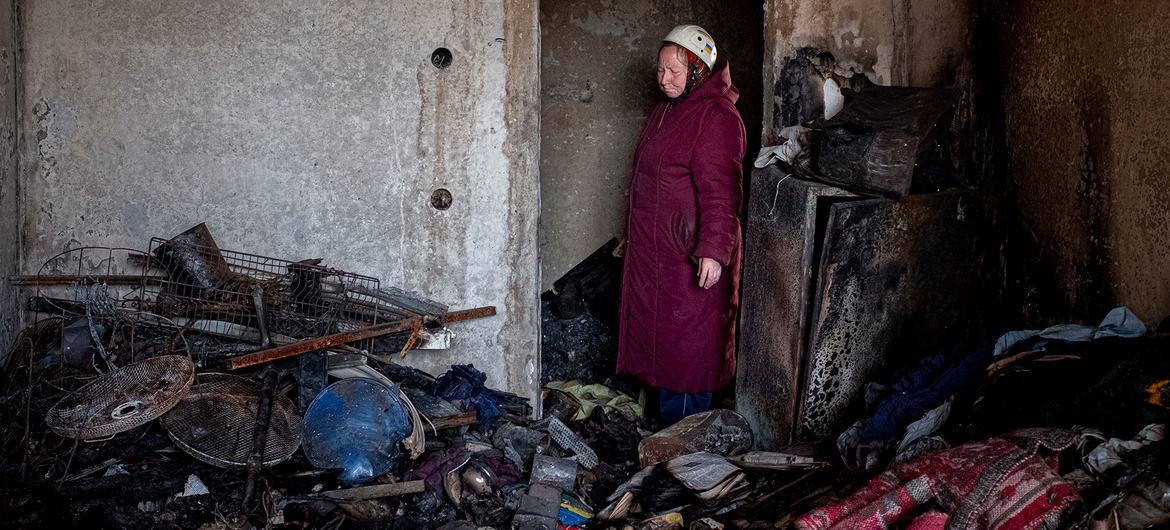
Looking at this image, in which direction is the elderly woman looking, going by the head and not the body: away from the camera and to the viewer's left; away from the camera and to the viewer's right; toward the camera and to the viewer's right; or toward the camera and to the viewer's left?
toward the camera and to the viewer's left

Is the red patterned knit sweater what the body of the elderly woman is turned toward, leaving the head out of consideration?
no

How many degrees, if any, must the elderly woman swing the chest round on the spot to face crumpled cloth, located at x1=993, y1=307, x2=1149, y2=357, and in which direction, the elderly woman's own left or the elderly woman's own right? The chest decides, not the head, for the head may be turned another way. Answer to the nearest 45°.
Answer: approximately 90° to the elderly woman's own left

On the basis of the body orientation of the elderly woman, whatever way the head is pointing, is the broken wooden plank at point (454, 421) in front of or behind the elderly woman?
in front

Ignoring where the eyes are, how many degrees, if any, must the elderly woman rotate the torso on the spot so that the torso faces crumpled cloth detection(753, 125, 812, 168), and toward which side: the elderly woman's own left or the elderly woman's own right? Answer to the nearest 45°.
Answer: approximately 90° to the elderly woman's own left

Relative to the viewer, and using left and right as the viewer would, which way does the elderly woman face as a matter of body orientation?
facing the viewer and to the left of the viewer

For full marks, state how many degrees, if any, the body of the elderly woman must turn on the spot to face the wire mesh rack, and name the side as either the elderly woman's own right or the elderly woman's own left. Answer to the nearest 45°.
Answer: approximately 45° to the elderly woman's own right

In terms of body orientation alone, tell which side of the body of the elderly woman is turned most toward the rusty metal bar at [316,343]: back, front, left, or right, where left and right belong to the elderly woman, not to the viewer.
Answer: front

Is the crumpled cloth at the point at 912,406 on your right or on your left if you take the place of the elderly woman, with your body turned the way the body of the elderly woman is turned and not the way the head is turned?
on your left

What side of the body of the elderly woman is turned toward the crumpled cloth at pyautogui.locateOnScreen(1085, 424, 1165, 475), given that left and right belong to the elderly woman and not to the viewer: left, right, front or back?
left

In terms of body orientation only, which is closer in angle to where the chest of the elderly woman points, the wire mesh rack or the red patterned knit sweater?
the wire mesh rack

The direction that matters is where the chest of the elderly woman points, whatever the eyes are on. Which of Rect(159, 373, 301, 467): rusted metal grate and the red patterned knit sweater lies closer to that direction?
the rusted metal grate

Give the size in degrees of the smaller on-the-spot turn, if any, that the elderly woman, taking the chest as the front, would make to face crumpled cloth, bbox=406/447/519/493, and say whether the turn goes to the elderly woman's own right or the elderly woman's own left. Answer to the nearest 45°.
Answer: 0° — they already face it

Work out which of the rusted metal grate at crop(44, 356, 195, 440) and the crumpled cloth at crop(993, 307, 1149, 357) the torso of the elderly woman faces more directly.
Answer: the rusted metal grate

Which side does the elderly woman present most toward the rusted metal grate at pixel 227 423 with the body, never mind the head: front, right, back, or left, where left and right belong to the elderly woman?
front

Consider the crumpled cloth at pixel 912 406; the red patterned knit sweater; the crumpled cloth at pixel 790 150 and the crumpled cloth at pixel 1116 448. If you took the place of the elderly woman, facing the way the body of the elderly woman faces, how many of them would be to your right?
0
